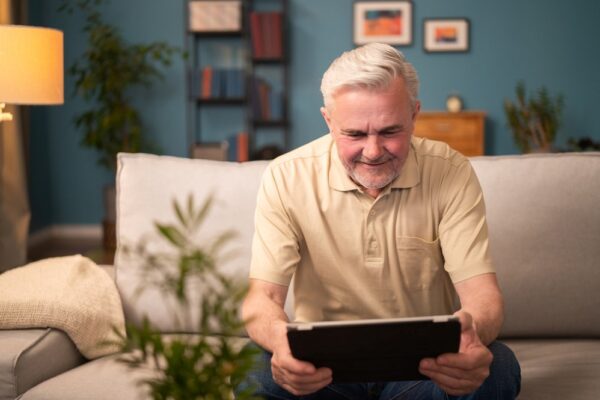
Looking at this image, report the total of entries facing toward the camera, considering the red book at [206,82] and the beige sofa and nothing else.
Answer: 2

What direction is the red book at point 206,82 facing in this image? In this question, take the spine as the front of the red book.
toward the camera

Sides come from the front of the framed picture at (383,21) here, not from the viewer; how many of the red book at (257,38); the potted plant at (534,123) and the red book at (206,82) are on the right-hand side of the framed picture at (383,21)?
2

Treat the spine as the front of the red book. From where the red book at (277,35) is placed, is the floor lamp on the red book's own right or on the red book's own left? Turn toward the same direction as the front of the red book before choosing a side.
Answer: on the red book's own right

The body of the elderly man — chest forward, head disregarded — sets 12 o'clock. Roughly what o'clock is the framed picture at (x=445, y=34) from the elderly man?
The framed picture is roughly at 6 o'clock from the elderly man.

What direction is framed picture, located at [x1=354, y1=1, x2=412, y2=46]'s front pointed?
toward the camera

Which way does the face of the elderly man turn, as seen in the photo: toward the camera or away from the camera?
toward the camera

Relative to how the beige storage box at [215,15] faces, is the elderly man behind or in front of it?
in front

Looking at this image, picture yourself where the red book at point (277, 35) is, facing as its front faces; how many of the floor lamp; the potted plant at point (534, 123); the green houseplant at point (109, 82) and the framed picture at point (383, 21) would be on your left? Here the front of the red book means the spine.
2

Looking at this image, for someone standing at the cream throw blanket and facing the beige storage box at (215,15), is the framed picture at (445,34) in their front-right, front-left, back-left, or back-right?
front-right

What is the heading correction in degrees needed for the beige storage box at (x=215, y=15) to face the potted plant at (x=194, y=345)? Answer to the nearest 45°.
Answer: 0° — it already faces it

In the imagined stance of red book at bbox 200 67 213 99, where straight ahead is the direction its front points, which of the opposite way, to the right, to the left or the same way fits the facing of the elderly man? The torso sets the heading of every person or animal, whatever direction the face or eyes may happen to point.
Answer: the same way

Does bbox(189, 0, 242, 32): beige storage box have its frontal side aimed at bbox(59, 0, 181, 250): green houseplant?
no

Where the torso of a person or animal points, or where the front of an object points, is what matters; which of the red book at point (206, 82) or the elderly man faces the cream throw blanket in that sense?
the red book

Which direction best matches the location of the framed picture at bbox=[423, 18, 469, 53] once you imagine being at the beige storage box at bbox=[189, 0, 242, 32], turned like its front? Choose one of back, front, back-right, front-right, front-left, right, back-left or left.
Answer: left

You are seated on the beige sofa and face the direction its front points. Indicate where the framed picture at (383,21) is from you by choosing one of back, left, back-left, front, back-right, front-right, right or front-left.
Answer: back

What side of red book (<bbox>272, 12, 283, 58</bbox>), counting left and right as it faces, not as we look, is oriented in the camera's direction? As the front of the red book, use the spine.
front

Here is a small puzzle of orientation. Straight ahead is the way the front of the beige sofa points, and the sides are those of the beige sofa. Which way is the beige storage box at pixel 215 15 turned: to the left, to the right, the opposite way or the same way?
the same way

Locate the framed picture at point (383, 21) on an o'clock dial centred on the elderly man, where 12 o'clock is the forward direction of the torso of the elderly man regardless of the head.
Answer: The framed picture is roughly at 6 o'clock from the elderly man.

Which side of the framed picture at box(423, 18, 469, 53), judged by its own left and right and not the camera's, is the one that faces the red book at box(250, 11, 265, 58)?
right
